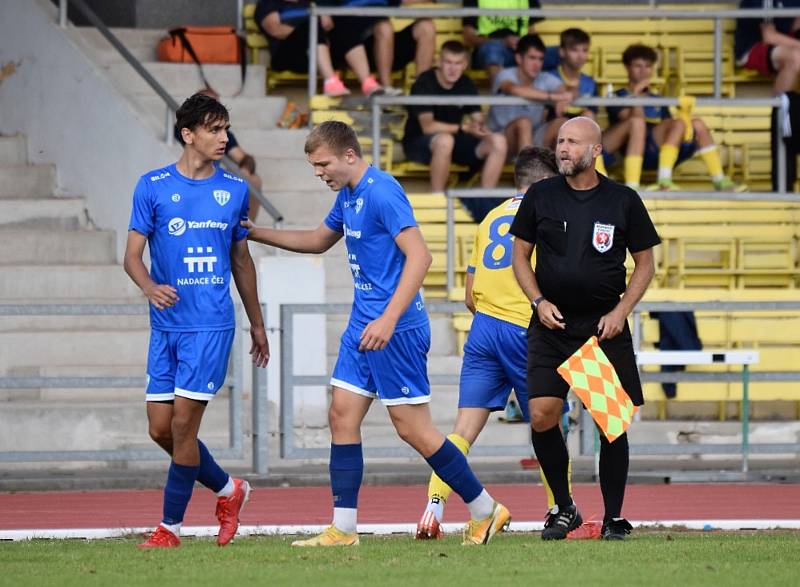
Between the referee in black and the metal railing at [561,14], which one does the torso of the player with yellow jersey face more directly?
the metal railing

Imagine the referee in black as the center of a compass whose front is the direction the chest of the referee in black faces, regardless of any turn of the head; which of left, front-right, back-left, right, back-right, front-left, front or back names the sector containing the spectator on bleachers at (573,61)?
back

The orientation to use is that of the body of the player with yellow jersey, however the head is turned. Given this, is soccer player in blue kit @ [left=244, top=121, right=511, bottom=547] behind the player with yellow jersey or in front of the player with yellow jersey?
behind

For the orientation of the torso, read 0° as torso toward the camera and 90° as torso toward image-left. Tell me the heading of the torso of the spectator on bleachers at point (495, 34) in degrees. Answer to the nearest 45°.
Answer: approximately 0°

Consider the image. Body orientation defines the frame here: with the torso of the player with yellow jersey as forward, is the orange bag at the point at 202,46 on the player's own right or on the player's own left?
on the player's own left

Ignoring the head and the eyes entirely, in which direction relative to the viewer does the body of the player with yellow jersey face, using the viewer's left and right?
facing away from the viewer and to the right of the viewer

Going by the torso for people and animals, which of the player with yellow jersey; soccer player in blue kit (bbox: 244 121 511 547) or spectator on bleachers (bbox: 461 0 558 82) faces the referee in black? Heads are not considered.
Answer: the spectator on bleachers

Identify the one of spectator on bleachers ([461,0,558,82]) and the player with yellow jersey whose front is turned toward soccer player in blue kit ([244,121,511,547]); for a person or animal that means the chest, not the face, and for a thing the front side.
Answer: the spectator on bleachers

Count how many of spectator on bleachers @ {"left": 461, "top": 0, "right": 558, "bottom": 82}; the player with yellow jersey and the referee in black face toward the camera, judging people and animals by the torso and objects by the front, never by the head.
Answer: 2

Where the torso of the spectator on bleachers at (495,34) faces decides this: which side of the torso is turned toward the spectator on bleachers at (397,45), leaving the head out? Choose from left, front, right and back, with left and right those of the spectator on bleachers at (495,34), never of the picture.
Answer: right

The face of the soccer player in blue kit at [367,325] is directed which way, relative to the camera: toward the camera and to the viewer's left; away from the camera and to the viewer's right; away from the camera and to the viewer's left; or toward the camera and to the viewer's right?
toward the camera and to the viewer's left

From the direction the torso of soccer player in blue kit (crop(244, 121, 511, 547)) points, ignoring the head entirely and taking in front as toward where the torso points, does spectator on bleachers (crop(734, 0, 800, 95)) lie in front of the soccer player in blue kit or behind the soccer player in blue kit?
behind
